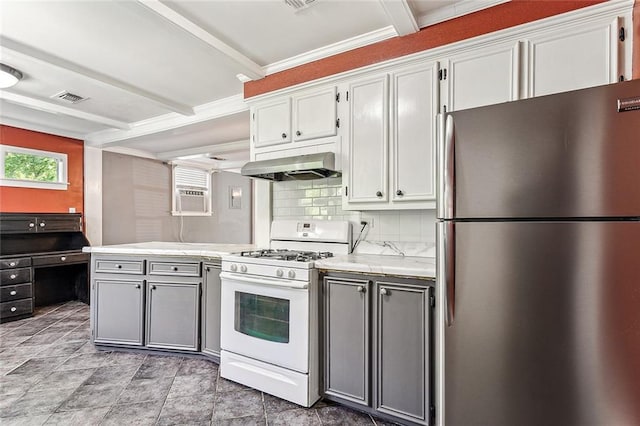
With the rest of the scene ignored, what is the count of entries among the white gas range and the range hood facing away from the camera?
0

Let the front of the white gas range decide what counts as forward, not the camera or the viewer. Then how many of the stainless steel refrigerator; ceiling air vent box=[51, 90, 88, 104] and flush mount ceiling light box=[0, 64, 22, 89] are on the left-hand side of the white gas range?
1

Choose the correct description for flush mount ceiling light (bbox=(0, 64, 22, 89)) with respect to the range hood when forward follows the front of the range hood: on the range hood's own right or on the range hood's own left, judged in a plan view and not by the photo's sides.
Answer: on the range hood's own right

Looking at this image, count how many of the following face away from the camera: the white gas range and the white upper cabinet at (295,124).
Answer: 0

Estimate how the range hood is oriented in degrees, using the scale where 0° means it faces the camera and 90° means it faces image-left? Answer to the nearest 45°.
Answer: approximately 45°

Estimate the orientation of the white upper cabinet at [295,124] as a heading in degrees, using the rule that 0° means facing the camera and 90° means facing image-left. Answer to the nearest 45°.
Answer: approximately 45°

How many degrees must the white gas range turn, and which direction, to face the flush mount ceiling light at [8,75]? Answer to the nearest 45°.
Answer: approximately 45° to its right

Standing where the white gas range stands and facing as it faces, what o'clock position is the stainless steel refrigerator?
The stainless steel refrigerator is roughly at 9 o'clock from the white gas range.

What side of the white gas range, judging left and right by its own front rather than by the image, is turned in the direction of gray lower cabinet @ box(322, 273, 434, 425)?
left

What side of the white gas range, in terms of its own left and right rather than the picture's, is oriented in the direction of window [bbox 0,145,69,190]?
right
